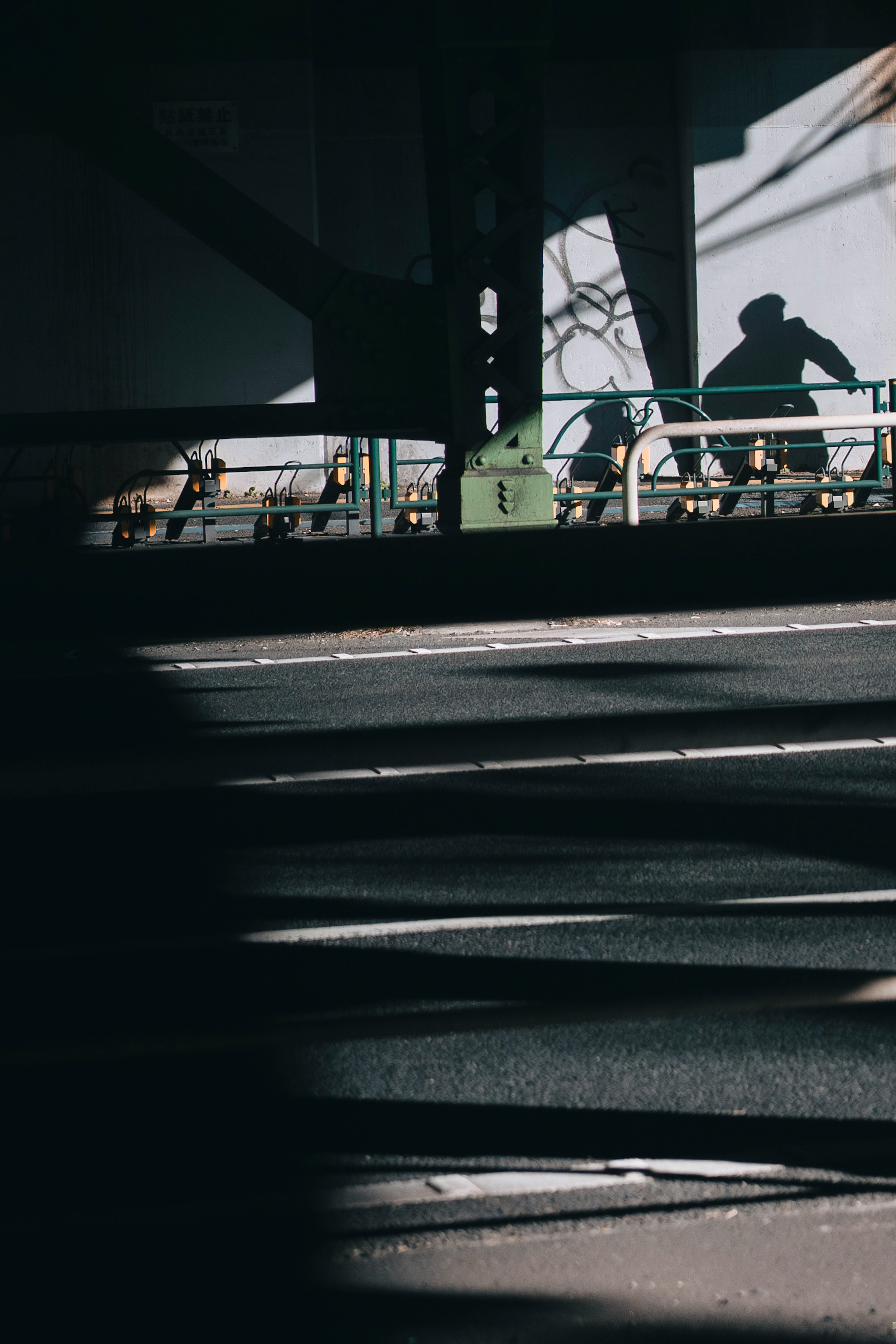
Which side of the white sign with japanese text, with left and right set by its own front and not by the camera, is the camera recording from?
front

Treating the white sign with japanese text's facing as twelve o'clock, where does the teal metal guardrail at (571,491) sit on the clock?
The teal metal guardrail is roughly at 11 o'clock from the white sign with japanese text.

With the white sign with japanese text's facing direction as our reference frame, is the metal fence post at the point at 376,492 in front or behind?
in front

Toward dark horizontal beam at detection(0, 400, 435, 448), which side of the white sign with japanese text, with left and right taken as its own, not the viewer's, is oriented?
front

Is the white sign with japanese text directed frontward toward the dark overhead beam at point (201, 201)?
yes
